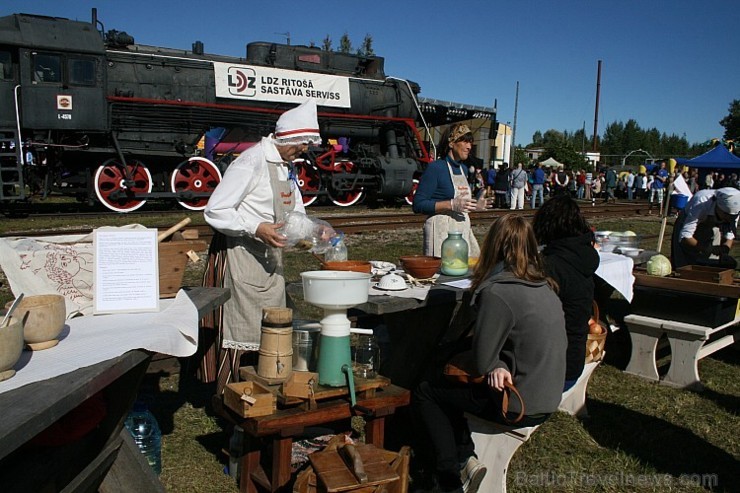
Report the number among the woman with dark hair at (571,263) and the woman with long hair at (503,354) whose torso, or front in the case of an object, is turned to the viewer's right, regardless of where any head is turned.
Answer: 0

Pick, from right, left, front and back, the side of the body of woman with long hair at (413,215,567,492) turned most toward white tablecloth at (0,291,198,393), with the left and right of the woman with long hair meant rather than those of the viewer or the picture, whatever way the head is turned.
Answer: left

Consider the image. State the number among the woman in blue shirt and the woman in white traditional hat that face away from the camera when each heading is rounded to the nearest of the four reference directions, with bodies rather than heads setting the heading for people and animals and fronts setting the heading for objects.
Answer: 0

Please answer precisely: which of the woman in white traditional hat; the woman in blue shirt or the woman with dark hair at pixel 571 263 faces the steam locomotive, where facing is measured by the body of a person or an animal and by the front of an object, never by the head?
the woman with dark hair

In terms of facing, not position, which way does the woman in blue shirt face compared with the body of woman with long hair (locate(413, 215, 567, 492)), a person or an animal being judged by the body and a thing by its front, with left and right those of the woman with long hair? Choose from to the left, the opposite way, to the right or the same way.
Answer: the opposite way

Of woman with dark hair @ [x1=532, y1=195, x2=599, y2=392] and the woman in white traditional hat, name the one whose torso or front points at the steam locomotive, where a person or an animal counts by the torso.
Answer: the woman with dark hair

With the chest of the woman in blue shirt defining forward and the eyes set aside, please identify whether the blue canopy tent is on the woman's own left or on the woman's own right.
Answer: on the woman's own left

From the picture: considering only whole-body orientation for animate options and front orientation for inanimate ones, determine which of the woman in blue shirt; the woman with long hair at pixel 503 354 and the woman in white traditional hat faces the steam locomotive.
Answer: the woman with long hair

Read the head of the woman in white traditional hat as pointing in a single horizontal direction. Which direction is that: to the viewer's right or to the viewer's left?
to the viewer's right

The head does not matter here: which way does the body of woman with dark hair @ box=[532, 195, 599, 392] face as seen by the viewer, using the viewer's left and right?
facing away from the viewer and to the left of the viewer

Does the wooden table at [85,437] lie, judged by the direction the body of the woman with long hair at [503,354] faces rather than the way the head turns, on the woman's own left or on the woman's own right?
on the woman's own left

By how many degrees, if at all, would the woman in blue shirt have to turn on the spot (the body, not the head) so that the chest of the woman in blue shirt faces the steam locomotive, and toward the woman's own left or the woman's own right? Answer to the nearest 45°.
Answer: approximately 180°

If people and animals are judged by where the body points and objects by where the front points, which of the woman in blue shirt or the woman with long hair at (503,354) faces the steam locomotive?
the woman with long hair
